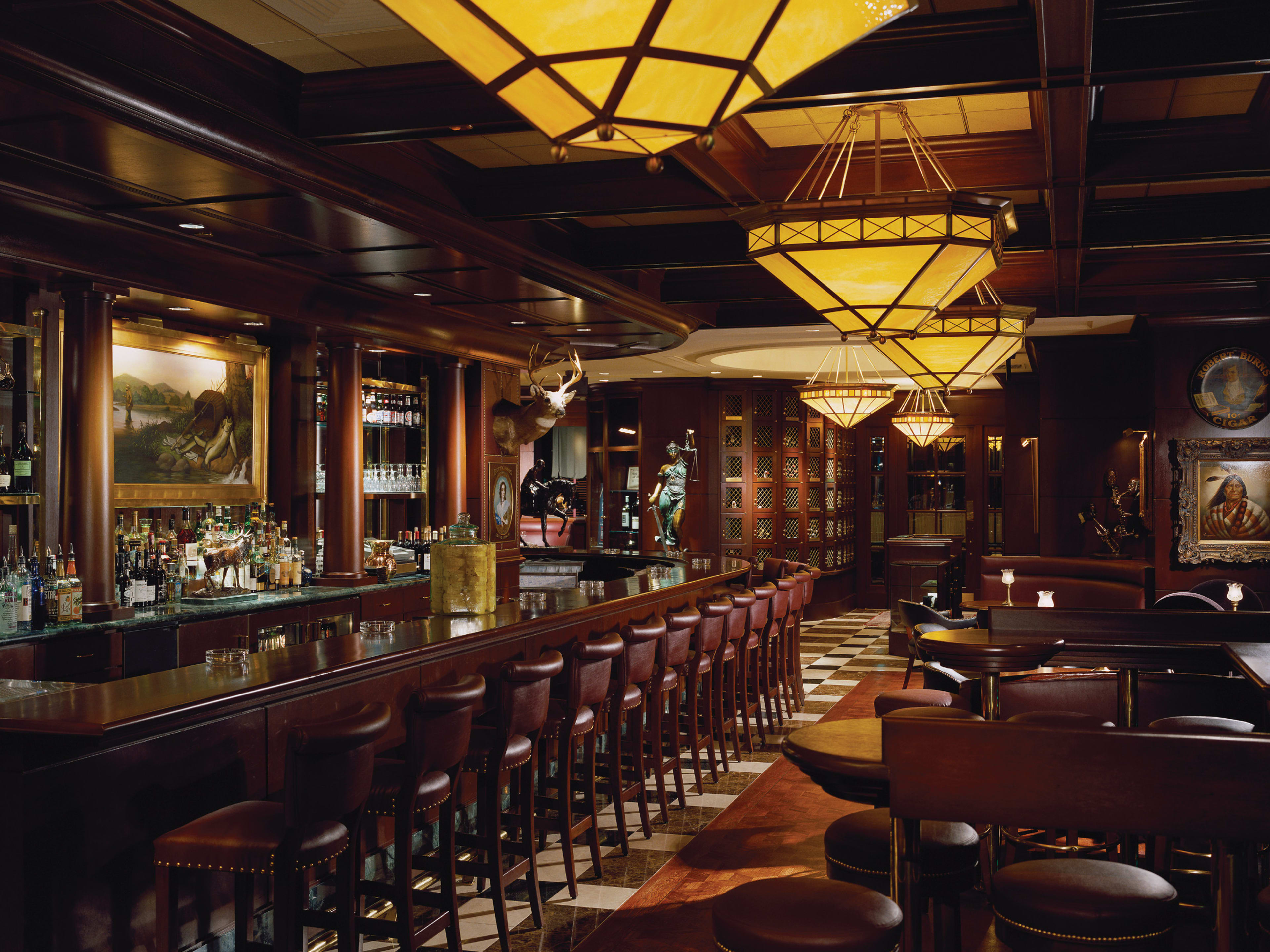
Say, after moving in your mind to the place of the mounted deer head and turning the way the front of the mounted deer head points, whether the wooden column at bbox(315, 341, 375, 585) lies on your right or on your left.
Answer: on your right

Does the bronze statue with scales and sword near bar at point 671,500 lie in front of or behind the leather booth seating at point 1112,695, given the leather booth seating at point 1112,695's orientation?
behind

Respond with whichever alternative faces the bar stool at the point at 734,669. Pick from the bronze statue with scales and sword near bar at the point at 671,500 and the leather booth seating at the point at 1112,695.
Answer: the bronze statue with scales and sword near bar

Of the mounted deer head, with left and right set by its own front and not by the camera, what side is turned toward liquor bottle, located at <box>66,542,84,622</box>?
right

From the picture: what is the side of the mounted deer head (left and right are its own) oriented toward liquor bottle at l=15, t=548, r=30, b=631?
right

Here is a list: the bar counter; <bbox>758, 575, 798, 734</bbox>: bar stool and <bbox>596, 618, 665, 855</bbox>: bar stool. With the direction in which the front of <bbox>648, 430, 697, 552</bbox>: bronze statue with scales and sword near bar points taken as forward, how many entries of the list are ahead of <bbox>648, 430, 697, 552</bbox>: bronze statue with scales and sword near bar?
3

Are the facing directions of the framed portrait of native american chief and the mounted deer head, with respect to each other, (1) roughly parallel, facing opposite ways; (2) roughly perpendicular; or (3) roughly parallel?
roughly perpendicular

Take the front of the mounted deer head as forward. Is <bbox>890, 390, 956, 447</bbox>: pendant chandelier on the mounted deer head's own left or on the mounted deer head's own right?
on the mounted deer head's own left

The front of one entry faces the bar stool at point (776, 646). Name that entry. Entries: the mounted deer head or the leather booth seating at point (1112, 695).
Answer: the mounted deer head
